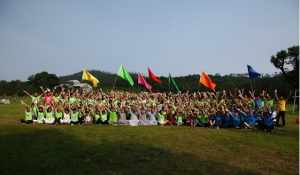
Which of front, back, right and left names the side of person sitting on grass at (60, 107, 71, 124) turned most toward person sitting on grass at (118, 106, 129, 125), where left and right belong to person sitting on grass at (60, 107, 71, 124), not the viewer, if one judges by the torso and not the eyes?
left

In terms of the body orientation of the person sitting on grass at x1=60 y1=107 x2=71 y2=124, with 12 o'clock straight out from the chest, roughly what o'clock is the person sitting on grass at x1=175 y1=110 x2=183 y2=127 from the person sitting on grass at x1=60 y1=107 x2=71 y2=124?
the person sitting on grass at x1=175 y1=110 x2=183 y2=127 is roughly at 9 o'clock from the person sitting on grass at x1=60 y1=107 x2=71 y2=124.

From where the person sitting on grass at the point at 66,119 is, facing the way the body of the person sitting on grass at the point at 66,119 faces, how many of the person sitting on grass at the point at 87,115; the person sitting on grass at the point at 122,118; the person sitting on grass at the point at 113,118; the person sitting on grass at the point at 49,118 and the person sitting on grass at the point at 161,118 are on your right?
1

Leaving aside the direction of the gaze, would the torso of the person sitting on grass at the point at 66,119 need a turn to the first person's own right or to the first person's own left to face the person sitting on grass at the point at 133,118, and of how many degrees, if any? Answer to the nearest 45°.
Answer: approximately 90° to the first person's own left

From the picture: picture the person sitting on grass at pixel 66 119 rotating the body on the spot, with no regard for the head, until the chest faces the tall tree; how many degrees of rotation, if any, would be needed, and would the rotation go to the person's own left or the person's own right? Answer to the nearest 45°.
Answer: approximately 135° to the person's own left

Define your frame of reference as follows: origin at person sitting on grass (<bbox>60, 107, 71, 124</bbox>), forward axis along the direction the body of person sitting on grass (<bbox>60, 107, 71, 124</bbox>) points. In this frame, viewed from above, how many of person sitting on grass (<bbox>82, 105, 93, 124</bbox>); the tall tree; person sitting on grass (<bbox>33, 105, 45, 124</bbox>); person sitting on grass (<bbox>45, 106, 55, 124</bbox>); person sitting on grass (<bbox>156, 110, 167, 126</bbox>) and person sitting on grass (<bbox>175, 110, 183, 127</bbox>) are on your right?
2

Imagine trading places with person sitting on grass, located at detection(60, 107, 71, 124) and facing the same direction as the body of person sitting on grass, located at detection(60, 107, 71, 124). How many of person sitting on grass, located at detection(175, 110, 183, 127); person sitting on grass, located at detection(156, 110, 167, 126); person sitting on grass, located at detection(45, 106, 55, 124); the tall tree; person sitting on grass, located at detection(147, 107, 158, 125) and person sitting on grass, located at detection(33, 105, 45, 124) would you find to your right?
2

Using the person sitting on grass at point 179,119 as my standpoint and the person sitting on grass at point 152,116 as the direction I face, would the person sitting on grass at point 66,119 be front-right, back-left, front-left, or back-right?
front-left

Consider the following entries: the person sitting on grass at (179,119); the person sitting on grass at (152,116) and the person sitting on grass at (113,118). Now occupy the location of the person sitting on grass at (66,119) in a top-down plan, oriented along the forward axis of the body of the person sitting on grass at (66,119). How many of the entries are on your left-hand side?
3

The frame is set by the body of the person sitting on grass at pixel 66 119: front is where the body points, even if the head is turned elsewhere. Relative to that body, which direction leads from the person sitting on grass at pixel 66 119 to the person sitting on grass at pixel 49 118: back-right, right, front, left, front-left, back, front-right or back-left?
right

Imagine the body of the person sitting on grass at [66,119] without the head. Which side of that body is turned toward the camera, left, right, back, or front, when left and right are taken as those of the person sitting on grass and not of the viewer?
front

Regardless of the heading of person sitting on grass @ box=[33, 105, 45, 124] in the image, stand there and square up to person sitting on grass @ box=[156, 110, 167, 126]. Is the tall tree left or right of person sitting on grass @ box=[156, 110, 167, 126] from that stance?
left

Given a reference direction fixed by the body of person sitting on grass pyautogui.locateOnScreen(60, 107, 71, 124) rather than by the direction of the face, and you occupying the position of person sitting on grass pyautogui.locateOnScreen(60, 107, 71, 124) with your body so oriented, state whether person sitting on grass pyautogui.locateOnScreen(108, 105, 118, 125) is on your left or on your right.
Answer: on your left

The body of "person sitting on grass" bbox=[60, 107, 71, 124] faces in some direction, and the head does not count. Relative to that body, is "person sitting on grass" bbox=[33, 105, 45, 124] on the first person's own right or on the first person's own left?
on the first person's own right
